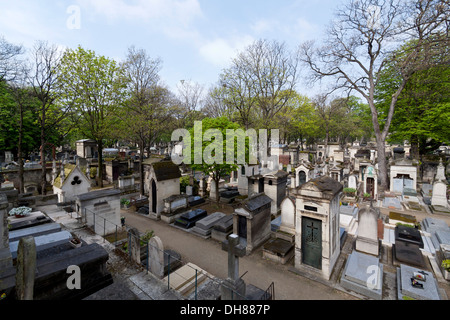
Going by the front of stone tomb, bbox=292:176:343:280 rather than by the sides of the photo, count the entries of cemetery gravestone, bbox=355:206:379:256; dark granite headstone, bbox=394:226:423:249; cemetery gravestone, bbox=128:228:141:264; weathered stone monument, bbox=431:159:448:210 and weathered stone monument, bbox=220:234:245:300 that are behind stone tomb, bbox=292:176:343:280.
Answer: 3

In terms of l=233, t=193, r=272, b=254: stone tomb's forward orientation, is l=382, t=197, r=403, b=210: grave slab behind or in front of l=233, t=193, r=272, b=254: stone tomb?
behind

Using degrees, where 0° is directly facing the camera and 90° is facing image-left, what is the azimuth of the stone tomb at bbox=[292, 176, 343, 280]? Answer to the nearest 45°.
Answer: approximately 45°

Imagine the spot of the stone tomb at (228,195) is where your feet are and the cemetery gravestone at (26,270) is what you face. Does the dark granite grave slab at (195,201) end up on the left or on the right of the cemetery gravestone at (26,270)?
right

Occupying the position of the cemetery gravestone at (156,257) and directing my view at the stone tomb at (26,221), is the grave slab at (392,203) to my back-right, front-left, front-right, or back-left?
back-right

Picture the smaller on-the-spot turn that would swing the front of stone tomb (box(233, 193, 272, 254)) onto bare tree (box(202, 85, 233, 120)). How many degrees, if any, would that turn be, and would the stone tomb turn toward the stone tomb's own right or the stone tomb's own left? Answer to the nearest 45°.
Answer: approximately 135° to the stone tomb's own right

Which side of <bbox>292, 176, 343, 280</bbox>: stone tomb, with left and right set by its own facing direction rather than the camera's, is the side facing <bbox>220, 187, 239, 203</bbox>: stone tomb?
right

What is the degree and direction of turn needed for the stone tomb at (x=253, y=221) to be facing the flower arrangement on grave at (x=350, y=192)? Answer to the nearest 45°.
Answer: approximately 180°
